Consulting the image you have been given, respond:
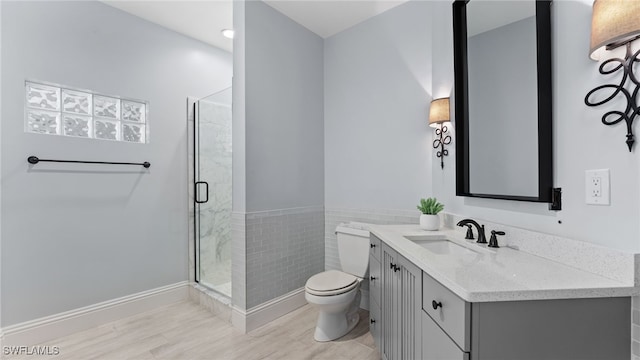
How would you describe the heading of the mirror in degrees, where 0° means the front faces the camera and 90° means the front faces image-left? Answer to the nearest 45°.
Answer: approximately 45°

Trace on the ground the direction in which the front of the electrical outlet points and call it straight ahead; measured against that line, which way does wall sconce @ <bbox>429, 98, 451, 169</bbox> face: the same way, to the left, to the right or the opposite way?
the same way

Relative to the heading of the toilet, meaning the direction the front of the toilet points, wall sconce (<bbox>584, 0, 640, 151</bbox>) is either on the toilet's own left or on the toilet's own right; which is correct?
on the toilet's own left

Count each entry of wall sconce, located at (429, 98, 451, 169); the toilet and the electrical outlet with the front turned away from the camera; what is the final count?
0

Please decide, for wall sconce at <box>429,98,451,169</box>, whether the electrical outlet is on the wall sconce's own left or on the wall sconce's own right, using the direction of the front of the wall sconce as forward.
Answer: on the wall sconce's own left

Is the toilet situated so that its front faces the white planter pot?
no

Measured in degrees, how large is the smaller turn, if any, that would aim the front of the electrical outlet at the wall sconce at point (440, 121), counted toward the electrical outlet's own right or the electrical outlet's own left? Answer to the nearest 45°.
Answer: approximately 90° to the electrical outlet's own right

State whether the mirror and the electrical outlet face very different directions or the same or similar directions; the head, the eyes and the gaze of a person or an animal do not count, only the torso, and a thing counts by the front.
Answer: same or similar directions

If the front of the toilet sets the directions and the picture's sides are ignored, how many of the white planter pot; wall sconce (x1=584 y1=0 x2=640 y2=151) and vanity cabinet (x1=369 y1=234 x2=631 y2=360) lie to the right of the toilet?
0

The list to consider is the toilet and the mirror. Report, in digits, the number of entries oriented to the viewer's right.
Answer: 0

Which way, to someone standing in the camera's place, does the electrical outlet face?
facing the viewer and to the left of the viewer

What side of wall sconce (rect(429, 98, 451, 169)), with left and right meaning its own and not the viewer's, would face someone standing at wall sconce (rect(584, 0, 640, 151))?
left

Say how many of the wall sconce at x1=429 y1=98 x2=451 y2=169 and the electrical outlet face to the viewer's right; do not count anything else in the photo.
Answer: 0

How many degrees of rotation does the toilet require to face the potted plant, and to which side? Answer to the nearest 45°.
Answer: approximately 135° to its left
